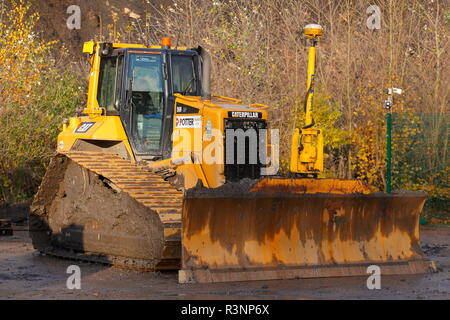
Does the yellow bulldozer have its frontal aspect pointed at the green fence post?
no

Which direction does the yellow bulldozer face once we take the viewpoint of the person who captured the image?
facing the viewer and to the right of the viewer
